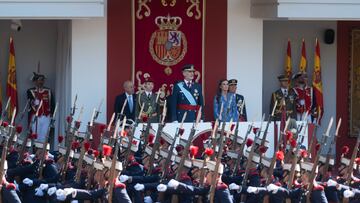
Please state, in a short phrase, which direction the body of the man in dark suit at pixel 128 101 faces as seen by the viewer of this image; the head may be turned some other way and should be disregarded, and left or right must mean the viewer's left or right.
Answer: facing the viewer and to the right of the viewer

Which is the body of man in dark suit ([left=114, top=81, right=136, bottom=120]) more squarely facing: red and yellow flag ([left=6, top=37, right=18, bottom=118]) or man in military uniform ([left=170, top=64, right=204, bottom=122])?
the man in military uniform

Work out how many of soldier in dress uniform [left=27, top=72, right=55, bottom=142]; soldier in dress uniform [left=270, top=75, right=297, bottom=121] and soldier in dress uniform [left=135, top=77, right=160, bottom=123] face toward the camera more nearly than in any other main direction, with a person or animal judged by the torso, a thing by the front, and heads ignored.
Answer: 3

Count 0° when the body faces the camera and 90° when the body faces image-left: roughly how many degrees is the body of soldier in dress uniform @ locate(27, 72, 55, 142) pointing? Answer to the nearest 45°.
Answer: approximately 0°

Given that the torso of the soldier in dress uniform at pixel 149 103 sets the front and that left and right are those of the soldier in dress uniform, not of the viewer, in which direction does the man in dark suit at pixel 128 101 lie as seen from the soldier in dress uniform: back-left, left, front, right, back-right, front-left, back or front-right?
right

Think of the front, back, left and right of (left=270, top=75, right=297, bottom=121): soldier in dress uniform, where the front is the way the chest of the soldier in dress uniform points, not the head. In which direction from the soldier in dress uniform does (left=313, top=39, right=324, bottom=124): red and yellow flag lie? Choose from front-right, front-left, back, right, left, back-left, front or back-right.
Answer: back-left
